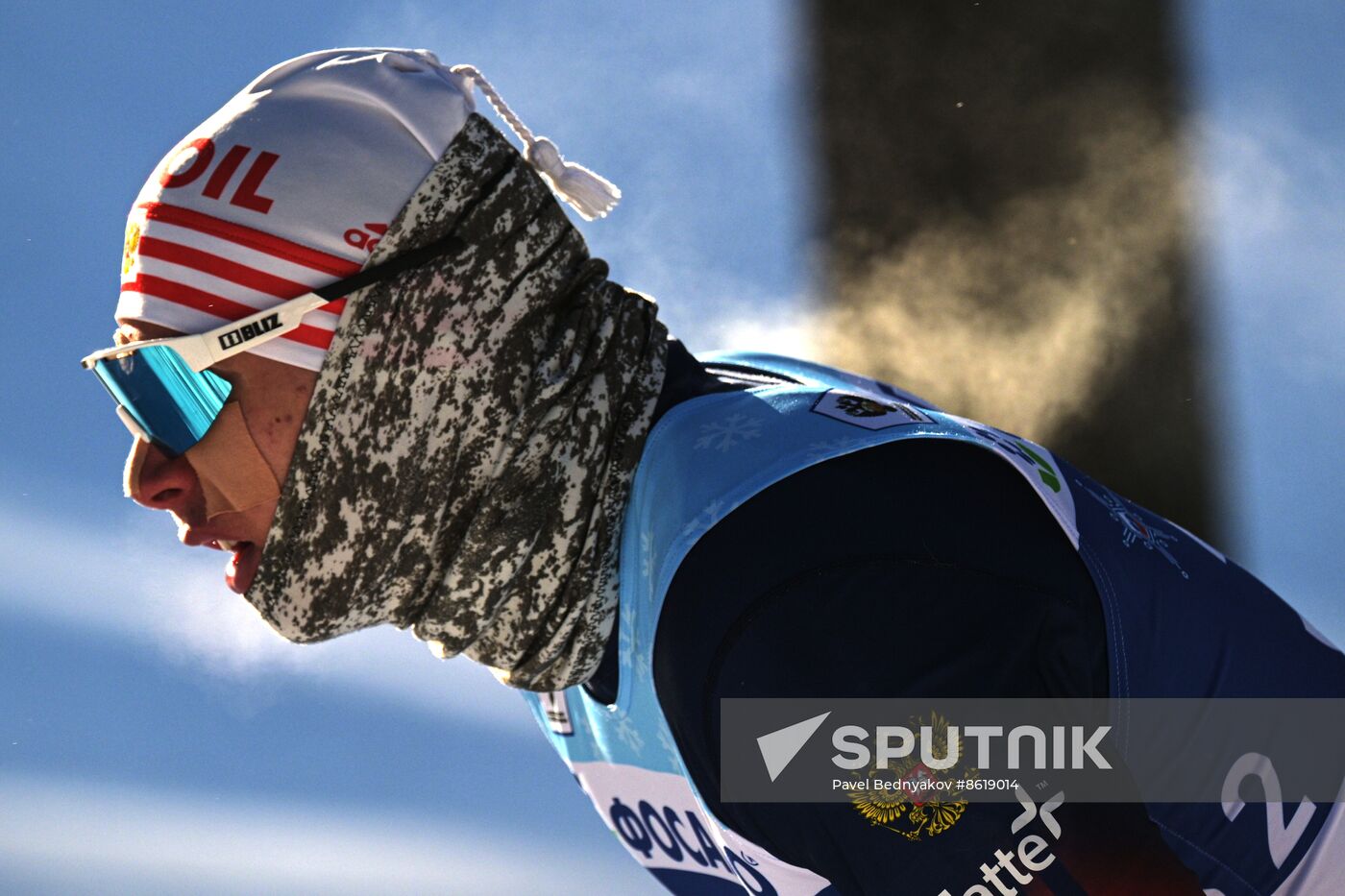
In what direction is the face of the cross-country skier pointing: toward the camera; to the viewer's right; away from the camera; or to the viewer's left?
to the viewer's left

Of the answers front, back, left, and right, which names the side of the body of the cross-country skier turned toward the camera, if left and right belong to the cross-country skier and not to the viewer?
left

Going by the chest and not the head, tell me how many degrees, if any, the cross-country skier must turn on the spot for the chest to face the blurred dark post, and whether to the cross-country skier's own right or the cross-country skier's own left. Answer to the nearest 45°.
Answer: approximately 135° to the cross-country skier's own right
